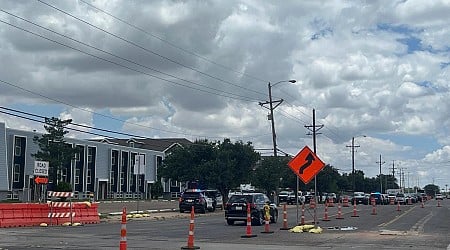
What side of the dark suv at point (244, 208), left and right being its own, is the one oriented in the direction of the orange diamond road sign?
right

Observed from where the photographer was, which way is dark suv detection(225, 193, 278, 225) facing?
facing away from the viewer and to the right of the viewer

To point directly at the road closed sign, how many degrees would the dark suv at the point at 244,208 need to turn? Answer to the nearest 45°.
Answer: approximately 135° to its left

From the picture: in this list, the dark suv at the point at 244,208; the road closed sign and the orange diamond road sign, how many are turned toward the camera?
2

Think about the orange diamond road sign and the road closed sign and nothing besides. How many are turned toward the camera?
2

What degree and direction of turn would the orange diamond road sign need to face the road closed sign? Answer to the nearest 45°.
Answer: approximately 90° to its right
